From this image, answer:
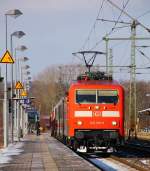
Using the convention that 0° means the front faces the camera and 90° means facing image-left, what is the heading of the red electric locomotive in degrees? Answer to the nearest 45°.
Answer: approximately 0°
